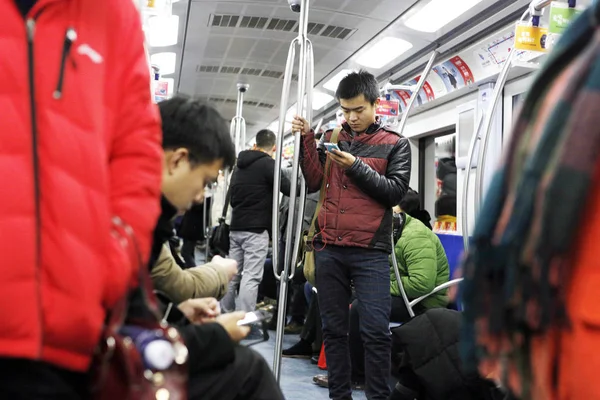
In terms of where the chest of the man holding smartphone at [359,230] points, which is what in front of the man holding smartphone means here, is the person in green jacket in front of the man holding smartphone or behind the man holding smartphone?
behind

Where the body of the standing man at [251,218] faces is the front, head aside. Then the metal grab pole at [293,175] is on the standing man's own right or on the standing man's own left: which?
on the standing man's own right

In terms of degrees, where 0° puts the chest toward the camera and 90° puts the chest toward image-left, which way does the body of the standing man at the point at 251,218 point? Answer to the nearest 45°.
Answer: approximately 225°

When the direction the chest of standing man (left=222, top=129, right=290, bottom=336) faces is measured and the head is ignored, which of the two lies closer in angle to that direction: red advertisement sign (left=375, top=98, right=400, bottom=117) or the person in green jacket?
the red advertisement sign

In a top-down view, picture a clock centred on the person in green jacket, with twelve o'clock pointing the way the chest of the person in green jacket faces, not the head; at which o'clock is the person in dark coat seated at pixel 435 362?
The person in dark coat seated is roughly at 9 o'clock from the person in green jacket.

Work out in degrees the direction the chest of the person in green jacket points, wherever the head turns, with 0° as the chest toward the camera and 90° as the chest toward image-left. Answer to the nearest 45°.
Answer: approximately 90°

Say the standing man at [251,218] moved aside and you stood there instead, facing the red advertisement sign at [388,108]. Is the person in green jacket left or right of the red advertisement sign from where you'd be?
right
